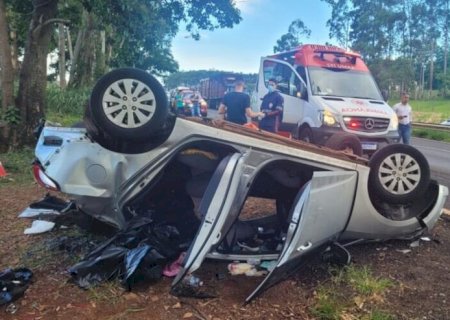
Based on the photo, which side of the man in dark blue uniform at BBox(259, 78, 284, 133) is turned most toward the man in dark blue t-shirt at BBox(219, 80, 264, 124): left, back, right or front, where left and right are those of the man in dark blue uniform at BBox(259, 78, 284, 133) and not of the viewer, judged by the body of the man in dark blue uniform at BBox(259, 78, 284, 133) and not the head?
front

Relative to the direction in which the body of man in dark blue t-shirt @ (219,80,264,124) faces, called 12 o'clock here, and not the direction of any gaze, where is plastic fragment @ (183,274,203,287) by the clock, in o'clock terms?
The plastic fragment is roughly at 6 o'clock from the man in dark blue t-shirt.

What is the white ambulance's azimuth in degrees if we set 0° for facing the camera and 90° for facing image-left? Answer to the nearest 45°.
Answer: approximately 315°

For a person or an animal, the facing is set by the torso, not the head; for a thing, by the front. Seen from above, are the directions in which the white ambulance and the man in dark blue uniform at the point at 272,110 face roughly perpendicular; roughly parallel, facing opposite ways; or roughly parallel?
roughly perpendicular

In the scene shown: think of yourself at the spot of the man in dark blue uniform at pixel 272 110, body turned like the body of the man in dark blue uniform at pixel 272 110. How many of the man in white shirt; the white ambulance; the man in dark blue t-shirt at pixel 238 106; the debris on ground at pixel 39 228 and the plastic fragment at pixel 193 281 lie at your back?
2

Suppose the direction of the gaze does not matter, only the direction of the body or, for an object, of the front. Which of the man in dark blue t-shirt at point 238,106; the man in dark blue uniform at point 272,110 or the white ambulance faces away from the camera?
the man in dark blue t-shirt at point 238,106

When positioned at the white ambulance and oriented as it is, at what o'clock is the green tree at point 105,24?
The green tree is roughly at 4 o'clock from the white ambulance.

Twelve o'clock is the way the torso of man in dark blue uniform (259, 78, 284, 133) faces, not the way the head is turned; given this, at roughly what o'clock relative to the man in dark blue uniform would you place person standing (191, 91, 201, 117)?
The person standing is roughly at 4 o'clock from the man in dark blue uniform.

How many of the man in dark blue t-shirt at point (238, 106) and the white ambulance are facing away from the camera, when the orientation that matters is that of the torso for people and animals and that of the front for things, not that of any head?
1

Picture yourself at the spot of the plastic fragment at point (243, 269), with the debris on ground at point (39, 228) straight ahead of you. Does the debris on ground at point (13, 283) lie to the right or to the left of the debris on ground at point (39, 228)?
left

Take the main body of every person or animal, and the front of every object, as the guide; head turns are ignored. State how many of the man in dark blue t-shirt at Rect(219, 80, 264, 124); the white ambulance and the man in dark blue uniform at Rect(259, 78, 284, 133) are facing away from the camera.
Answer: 1

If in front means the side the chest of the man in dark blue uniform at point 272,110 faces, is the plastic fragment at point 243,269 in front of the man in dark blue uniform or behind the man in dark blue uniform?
in front

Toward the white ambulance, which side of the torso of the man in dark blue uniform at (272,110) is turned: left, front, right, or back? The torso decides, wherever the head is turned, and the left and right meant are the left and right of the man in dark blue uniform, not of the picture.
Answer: back
